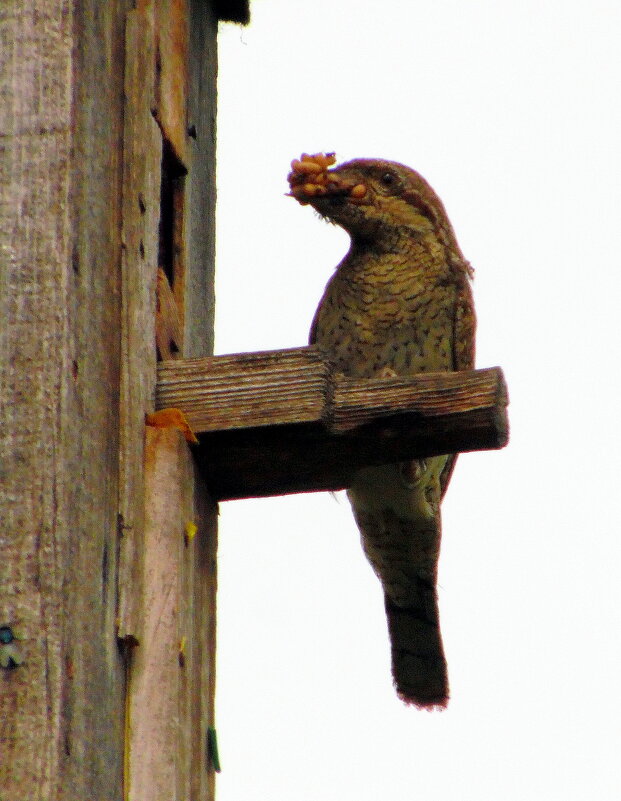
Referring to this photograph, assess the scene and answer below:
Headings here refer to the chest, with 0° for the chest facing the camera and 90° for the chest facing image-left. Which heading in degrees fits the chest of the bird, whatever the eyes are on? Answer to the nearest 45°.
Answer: approximately 45°
